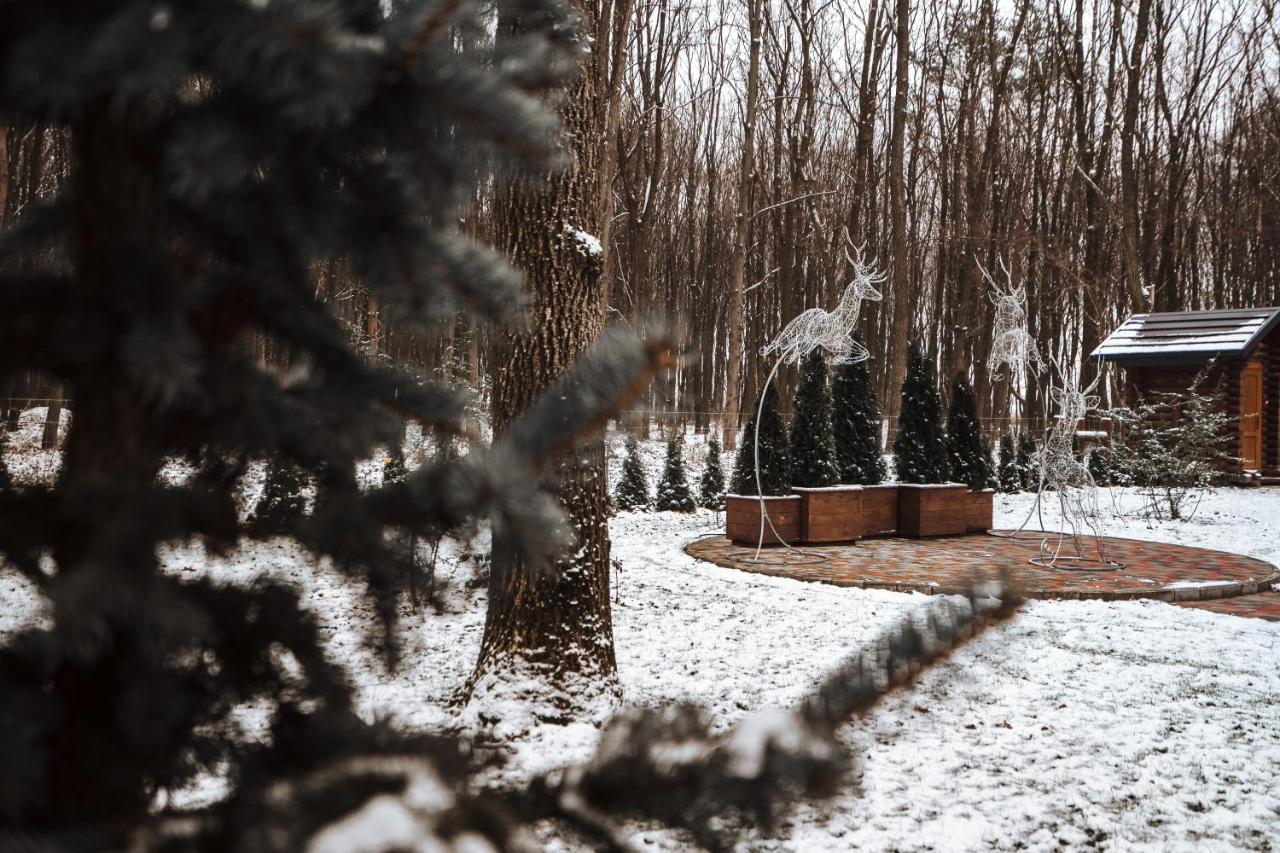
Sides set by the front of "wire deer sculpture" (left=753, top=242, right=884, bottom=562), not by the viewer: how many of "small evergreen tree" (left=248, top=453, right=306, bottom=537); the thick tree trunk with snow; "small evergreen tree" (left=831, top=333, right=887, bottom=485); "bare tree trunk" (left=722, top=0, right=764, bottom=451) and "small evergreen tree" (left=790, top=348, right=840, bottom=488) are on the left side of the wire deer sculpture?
3

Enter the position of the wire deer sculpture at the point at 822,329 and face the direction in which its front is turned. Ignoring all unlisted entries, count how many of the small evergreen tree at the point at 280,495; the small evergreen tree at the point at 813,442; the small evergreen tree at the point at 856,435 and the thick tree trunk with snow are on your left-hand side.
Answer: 2

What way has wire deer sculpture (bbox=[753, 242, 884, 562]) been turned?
to the viewer's right

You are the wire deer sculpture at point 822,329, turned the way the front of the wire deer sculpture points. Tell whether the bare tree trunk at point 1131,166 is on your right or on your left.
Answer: on your left

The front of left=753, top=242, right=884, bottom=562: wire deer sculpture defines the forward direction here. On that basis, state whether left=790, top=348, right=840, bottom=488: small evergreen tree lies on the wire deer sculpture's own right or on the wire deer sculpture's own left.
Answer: on the wire deer sculpture's own left

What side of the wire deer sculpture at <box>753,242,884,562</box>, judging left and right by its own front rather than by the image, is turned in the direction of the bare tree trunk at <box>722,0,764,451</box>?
left

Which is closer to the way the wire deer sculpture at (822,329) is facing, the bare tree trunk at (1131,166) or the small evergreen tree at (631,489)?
the bare tree trunk
